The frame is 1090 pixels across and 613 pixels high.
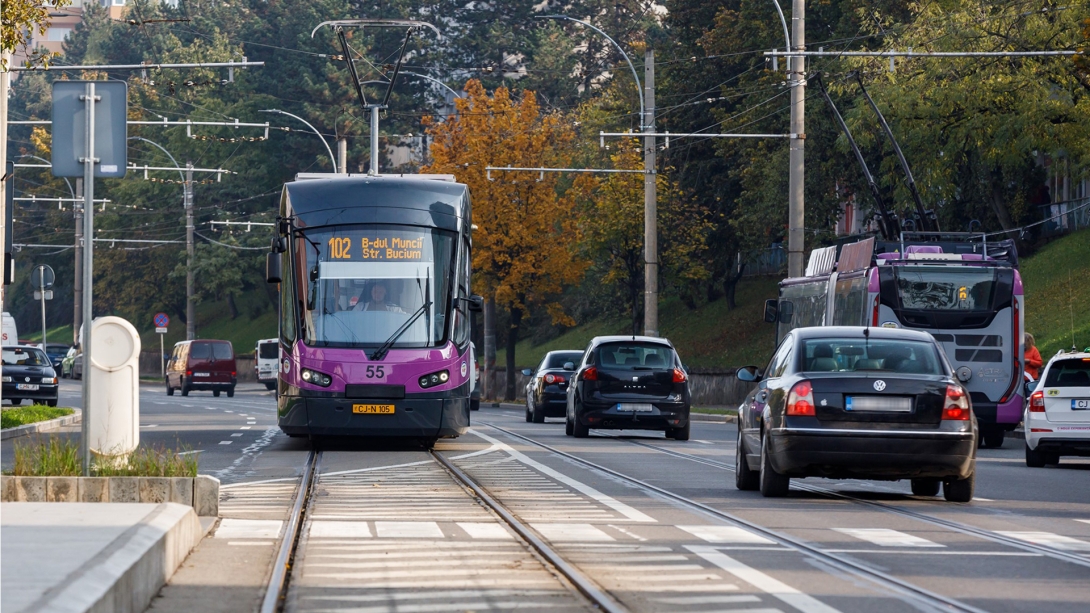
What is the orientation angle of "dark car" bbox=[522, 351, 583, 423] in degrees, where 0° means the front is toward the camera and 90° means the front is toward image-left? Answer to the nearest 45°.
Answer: approximately 180°

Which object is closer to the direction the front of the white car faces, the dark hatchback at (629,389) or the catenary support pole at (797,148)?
the catenary support pole

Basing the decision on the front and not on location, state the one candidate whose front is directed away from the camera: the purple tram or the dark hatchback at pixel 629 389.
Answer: the dark hatchback

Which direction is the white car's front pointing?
away from the camera

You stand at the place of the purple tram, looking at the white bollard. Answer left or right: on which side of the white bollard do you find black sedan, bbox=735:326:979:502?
left

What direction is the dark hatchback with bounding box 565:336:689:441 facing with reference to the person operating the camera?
facing away from the viewer

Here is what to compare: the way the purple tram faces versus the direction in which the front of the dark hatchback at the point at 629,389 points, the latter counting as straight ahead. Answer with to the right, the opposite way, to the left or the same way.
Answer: the opposite way

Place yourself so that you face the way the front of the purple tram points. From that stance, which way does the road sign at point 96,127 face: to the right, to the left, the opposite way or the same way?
the opposite way

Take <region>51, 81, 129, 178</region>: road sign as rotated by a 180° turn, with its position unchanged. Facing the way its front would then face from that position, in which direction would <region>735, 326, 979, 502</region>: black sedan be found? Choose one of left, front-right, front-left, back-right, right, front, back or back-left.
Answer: left

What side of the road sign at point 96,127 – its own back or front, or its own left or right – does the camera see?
back
